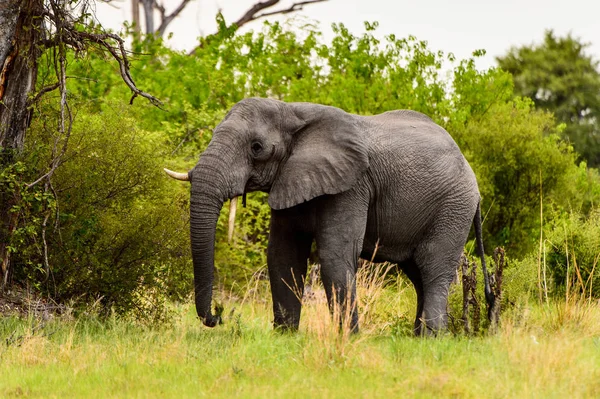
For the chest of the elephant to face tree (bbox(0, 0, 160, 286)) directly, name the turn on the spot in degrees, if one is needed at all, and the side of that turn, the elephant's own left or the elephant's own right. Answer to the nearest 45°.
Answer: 0° — it already faces it

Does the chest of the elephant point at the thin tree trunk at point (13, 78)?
yes

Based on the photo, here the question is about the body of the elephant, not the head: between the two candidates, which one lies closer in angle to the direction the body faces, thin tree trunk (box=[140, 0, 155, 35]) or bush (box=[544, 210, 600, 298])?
the thin tree trunk

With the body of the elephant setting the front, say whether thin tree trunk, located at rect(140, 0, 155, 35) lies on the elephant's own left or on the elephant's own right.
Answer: on the elephant's own right

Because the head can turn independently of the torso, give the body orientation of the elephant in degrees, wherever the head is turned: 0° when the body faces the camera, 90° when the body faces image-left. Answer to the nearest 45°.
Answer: approximately 90°

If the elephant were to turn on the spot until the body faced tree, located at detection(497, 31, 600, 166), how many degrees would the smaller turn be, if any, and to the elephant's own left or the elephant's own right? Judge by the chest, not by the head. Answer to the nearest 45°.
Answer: approximately 90° to the elephant's own right

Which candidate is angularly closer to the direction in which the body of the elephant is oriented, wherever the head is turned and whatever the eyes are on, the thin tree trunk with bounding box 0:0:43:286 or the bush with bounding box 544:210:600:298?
the thin tree trunk

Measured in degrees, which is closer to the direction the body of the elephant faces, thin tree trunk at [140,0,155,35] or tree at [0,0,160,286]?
the tree

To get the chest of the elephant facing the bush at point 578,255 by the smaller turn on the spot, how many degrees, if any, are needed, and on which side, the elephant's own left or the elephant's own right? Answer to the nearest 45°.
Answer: approximately 135° to the elephant's own right
